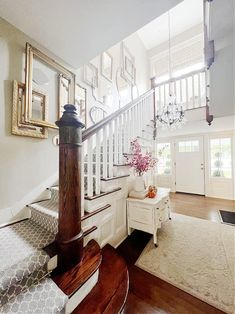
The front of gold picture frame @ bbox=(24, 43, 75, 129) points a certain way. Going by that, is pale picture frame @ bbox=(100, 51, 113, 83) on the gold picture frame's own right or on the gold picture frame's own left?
on the gold picture frame's own left

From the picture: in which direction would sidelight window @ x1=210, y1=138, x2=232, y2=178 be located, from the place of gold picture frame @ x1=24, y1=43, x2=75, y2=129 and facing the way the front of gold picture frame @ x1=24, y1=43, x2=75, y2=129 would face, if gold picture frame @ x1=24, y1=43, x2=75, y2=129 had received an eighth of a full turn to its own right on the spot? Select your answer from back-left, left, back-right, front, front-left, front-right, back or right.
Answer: left

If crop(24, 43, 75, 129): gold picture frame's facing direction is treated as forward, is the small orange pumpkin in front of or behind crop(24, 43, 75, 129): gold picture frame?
in front

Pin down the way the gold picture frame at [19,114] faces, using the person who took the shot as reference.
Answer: facing the viewer and to the right of the viewer
